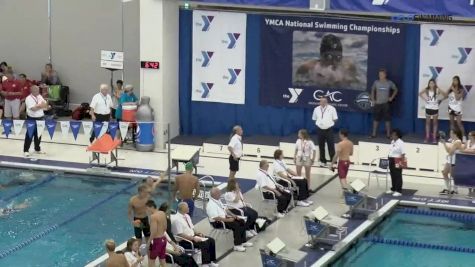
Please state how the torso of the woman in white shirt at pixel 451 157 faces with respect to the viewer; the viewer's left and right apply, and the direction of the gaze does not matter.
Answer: facing to the left of the viewer

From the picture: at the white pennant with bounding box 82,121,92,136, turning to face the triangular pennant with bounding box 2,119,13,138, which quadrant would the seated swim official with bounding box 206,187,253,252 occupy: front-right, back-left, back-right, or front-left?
back-left

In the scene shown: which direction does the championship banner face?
toward the camera

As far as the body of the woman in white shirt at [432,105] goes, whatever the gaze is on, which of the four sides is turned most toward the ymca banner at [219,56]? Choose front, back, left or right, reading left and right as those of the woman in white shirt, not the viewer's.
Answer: right

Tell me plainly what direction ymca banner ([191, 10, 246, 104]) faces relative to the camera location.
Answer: facing the viewer

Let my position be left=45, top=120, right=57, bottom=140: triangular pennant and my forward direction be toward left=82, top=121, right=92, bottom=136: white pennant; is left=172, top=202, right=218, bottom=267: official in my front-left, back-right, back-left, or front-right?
front-right

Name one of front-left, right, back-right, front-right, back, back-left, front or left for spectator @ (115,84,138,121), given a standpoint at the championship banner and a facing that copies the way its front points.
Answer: right

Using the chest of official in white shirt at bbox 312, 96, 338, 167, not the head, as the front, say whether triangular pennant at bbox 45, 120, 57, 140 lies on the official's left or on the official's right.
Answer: on the official's right

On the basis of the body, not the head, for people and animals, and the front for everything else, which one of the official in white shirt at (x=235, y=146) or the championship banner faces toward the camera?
the championship banner
